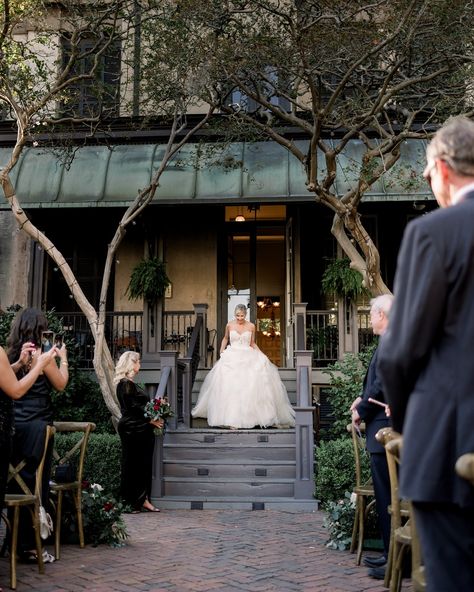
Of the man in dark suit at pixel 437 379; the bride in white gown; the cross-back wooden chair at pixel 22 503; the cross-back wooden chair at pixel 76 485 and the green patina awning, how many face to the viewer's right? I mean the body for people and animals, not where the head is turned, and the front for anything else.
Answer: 0

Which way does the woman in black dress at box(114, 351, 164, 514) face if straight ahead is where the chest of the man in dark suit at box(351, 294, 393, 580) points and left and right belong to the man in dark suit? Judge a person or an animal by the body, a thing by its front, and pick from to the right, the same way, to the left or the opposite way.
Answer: the opposite way

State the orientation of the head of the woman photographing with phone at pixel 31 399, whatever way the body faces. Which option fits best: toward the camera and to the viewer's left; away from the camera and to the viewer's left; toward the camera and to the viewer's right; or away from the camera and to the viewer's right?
away from the camera and to the viewer's right

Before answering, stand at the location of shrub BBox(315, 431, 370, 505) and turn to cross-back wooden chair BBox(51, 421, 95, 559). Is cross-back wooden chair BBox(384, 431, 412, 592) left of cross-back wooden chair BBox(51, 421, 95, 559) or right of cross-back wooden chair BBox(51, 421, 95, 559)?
left

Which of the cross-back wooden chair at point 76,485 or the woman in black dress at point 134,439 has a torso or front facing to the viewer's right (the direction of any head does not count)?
the woman in black dress

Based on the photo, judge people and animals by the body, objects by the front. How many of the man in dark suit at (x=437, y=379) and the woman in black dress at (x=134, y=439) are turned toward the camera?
0

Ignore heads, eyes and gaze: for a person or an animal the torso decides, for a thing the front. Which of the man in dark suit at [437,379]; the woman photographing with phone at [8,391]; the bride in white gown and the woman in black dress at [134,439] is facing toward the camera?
the bride in white gown

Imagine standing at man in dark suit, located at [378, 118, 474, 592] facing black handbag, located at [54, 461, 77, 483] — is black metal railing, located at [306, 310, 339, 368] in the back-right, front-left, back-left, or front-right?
front-right

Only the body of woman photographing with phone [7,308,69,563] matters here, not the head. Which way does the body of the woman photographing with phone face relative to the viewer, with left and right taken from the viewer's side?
facing away from the viewer and to the right of the viewer

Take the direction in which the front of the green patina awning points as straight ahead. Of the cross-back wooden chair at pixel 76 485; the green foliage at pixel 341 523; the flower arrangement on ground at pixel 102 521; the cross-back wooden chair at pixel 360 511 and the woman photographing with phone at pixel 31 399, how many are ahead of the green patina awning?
5

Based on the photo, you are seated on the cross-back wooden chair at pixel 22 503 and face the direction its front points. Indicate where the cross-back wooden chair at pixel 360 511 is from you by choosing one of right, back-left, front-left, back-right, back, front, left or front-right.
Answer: back-left

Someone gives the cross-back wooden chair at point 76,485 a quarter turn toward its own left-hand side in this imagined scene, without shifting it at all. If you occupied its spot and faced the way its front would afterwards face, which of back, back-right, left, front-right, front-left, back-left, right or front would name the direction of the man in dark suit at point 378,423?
front

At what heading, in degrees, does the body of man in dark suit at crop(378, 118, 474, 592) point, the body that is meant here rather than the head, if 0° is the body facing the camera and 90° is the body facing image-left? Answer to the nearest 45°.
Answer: approximately 135°

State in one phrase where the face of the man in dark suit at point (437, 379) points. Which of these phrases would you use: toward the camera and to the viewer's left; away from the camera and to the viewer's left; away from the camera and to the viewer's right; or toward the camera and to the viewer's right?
away from the camera and to the viewer's left

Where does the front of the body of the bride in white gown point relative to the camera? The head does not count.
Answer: toward the camera

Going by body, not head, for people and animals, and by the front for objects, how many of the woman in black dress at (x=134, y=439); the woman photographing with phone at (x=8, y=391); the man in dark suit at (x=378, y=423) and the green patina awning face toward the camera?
1

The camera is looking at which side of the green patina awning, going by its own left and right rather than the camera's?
front

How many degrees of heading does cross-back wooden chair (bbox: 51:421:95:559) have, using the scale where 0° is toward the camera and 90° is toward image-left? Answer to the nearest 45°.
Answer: approximately 45°

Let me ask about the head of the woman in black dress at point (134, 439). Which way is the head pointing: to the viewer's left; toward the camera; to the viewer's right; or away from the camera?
to the viewer's right
